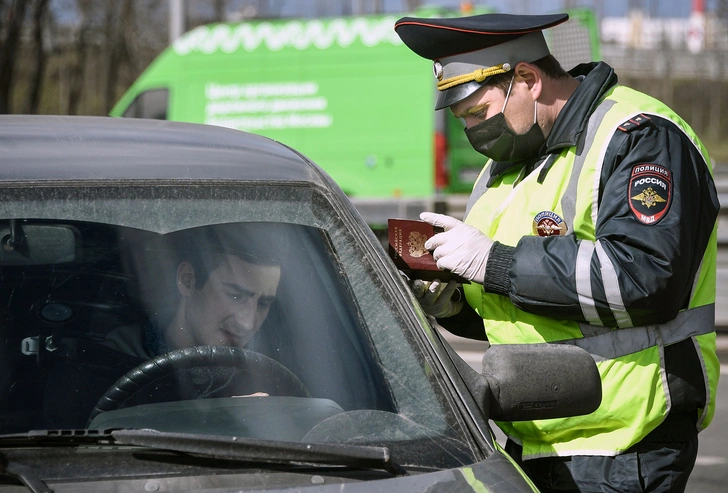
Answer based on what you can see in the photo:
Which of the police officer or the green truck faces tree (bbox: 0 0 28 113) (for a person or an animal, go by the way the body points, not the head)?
the green truck

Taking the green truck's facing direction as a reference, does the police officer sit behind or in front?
behind

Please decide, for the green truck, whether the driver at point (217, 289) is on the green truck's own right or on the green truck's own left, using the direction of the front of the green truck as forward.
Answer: on the green truck's own left

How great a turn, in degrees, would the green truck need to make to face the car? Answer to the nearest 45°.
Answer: approximately 135° to its left

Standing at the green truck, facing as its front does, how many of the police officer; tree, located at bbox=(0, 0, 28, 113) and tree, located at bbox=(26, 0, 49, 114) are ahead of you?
2

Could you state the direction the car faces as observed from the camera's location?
facing the viewer

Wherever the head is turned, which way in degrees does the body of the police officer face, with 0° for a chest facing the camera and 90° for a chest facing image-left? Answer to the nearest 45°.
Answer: approximately 45°

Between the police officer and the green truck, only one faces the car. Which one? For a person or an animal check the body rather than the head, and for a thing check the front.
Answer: the police officer

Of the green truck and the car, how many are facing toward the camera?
1

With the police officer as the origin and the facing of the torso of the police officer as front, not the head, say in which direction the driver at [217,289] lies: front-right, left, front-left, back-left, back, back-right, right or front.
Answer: front

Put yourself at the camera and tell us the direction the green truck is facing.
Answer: facing away from the viewer and to the left of the viewer

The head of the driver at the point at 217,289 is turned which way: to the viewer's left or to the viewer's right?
to the viewer's right

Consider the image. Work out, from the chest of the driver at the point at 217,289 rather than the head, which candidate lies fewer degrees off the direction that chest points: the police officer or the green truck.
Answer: the police officer

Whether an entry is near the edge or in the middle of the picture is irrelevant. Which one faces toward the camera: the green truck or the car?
the car
